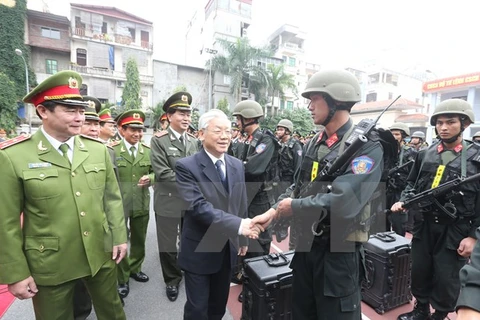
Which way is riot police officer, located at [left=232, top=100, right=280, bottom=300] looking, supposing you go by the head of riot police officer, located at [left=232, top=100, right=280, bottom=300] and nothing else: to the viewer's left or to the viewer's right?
to the viewer's left

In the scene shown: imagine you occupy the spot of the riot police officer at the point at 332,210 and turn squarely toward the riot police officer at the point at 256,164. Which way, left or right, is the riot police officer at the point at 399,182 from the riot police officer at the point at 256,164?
right

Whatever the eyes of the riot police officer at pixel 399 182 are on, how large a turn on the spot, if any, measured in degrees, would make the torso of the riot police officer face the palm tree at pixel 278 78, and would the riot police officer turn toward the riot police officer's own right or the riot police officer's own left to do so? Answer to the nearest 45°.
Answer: approximately 90° to the riot police officer's own right

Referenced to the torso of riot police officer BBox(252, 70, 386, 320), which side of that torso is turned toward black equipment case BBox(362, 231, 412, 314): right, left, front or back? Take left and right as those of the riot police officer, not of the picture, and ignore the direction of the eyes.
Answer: back

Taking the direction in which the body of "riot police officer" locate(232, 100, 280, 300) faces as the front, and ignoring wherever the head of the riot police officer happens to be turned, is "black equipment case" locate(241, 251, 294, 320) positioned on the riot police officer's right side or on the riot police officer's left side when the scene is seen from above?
on the riot police officer's left side

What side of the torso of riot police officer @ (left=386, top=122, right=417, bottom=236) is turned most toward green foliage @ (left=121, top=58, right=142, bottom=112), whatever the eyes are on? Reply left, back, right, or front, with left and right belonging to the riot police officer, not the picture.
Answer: right

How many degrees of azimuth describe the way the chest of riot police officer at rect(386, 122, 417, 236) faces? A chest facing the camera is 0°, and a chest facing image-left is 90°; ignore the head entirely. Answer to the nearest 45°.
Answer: approximately 45°

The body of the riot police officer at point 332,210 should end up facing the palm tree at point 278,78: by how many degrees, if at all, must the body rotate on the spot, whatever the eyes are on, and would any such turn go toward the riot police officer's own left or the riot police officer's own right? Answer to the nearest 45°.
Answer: approximately 135° to the riot police officer's own right

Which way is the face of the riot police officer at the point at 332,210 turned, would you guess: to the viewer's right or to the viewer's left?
to the viewer's left
